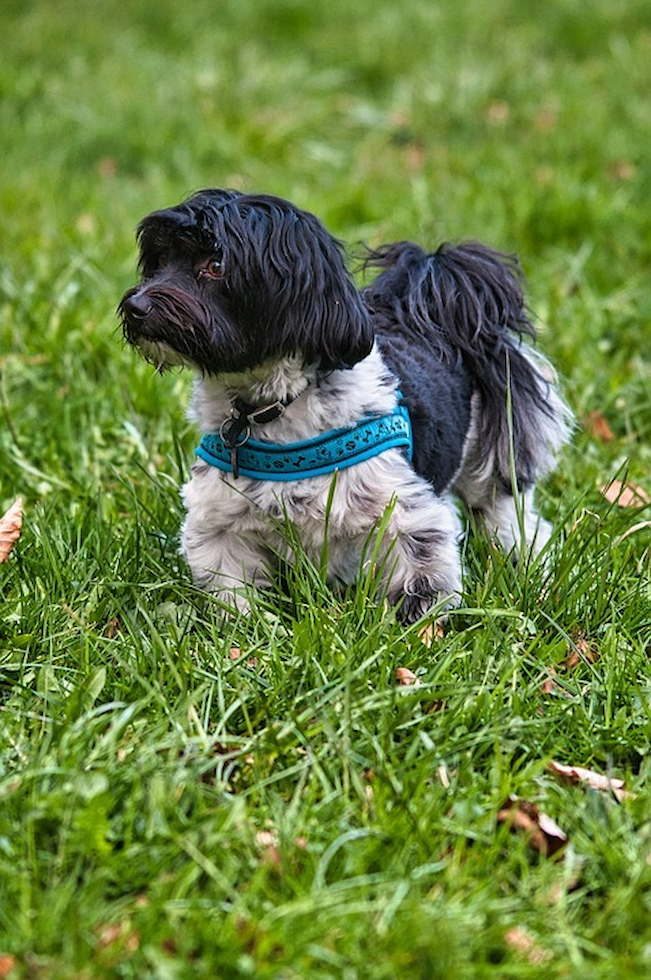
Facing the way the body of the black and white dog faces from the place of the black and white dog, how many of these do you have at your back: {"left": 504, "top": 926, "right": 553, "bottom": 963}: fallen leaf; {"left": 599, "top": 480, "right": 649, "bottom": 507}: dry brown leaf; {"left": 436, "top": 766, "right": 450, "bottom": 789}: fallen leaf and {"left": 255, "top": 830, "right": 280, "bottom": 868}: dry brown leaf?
1

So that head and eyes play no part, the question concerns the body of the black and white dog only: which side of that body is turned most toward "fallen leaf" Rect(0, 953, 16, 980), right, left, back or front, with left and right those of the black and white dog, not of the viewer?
front

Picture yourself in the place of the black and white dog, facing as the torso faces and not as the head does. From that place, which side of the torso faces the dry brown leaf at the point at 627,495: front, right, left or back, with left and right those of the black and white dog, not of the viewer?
back

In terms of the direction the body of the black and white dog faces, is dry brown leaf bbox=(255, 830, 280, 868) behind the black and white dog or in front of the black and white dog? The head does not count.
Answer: in front

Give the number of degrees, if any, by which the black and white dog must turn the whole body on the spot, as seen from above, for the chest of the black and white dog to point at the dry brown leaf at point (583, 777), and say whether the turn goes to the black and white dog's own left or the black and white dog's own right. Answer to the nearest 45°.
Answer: approximately 45° to the black and white dog's own left

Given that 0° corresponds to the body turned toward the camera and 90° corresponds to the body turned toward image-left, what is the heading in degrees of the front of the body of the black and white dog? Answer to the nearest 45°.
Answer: approximately 45°

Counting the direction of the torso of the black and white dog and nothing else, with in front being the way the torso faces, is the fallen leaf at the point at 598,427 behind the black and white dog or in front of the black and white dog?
behind

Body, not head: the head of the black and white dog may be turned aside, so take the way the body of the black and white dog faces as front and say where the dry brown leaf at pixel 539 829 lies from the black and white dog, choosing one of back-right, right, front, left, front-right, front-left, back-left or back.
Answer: front-left

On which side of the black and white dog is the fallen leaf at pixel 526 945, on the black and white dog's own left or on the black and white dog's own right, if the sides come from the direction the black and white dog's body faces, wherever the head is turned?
on the black and white dog's own left
